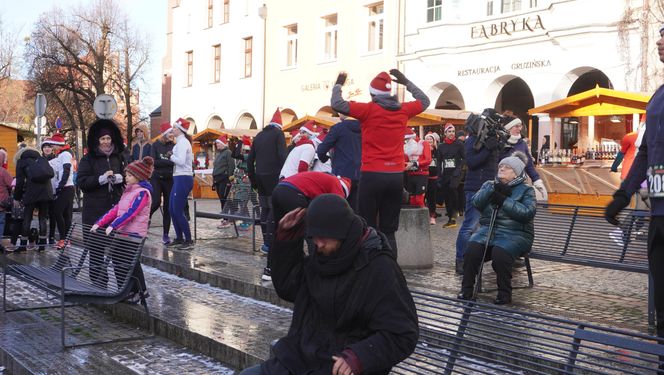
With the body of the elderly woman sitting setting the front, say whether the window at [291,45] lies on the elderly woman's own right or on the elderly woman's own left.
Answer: on the elderly woman's own right

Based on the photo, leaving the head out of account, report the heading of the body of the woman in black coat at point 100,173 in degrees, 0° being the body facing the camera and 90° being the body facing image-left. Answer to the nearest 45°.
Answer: approximately 0°

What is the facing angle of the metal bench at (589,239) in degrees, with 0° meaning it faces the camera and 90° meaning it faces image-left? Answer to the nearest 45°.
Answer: approximately 45°

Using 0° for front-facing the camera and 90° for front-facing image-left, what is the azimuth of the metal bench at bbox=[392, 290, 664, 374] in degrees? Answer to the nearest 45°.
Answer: approximately 45°

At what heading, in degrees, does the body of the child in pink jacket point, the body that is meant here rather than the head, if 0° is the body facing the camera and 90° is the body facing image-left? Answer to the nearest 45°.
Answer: approximately 45°

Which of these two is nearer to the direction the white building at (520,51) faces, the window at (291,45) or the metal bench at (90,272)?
the metal bench

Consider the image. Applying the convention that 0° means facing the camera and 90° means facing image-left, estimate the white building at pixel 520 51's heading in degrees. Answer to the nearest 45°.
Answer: approximately 45°

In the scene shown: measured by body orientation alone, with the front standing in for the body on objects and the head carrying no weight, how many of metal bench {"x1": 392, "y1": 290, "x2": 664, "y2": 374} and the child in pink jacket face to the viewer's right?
0

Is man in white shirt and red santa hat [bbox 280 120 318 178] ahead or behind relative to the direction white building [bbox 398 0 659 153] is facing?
ahead
